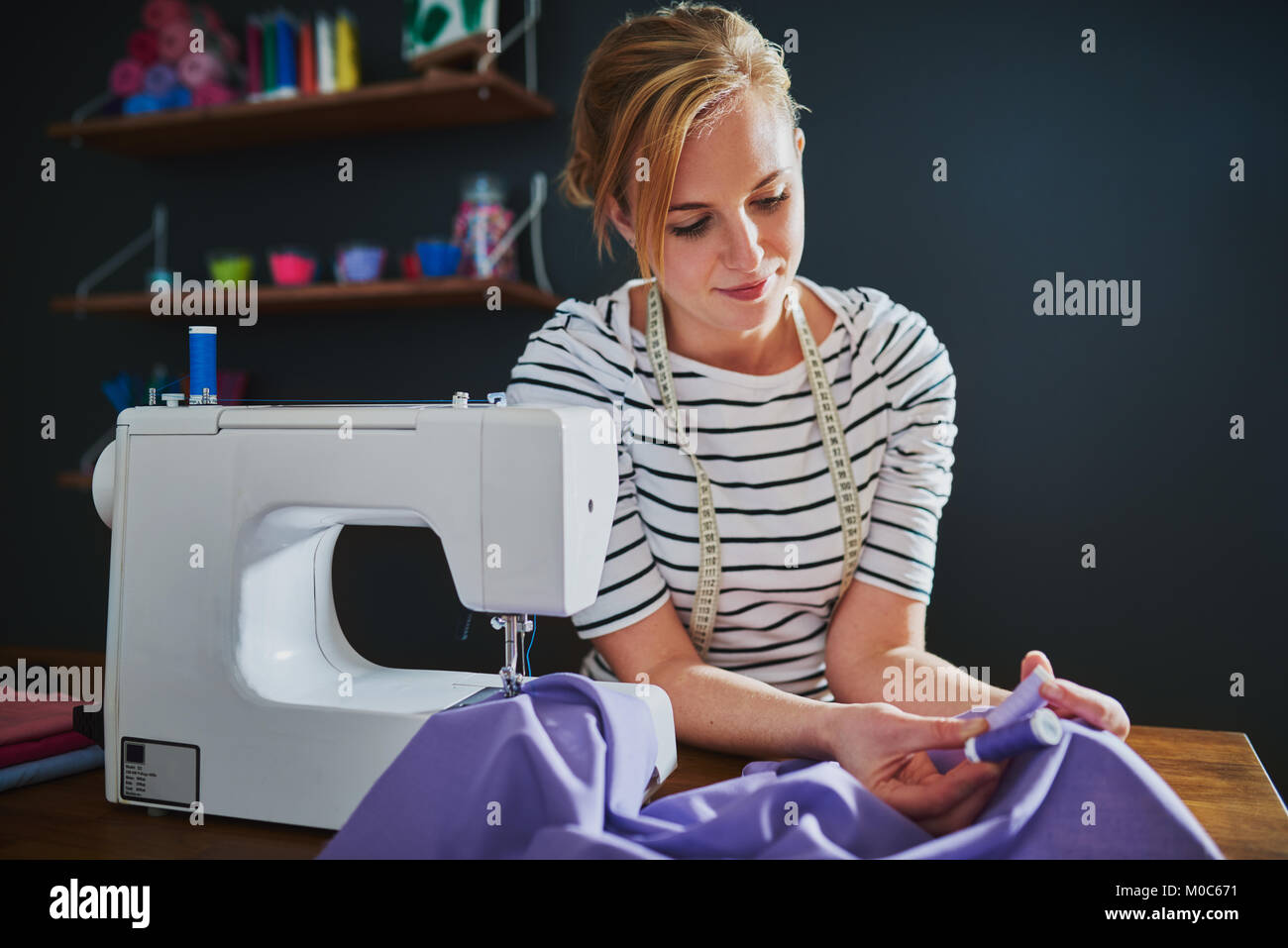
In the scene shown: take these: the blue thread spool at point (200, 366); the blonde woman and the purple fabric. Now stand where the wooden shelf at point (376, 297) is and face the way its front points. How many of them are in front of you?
3

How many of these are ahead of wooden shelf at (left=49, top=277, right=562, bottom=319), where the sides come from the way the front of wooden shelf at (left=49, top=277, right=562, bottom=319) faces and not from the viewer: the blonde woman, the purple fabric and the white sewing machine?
3

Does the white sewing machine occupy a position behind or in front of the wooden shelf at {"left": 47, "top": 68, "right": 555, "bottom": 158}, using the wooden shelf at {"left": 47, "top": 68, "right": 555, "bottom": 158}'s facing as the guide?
in front

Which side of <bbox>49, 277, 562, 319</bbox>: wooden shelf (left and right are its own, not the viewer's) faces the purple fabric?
front

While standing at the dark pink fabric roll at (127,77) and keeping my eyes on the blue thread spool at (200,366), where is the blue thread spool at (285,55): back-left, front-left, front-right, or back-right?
front-left

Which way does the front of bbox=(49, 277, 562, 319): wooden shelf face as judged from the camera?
facing the viewer

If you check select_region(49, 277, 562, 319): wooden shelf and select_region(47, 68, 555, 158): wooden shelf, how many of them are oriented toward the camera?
2

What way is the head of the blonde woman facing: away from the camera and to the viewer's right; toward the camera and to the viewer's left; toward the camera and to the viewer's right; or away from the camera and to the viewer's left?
toward the camera and to the viewer's right

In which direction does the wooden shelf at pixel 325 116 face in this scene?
toward the camera

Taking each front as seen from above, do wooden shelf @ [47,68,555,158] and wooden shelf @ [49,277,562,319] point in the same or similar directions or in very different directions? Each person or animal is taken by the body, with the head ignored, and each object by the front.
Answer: same or similar directions
